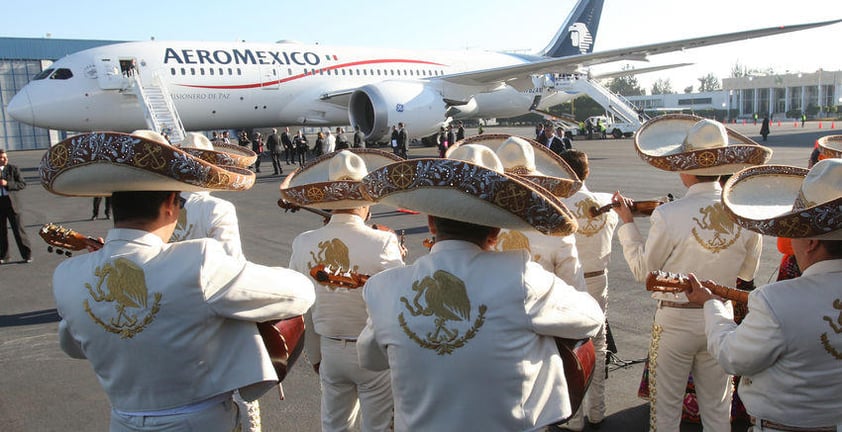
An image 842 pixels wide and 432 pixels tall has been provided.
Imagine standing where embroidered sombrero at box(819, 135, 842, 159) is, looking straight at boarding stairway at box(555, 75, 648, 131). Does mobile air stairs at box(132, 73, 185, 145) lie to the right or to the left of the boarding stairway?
left

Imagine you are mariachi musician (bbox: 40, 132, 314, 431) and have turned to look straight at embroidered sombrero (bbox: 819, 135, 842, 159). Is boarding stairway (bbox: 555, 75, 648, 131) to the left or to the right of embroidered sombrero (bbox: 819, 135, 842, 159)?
left

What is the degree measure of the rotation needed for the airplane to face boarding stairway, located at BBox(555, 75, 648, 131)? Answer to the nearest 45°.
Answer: approximately 180°

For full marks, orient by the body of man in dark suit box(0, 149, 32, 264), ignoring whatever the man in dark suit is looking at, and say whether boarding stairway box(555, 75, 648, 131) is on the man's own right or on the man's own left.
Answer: on the man's own left

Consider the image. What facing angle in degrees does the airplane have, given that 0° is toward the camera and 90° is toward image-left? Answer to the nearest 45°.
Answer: approximately 45°

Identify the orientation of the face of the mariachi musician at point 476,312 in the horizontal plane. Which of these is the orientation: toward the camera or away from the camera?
away from the camera

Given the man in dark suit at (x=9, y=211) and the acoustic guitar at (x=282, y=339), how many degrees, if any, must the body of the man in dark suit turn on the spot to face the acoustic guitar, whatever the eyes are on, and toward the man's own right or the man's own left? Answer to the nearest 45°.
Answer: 0° — they already face it

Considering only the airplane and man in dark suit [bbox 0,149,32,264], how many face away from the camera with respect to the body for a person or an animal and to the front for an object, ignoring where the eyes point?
0
